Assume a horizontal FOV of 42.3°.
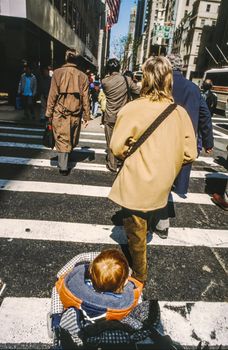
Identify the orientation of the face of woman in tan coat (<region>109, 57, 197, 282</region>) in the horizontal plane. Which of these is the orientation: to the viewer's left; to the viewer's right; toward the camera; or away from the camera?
away from the camera

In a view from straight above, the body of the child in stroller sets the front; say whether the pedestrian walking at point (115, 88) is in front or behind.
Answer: in front

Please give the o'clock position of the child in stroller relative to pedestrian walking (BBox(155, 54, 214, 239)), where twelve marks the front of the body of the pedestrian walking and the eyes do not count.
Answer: The child in stroller is roughly at 6 o'clock from the pedestrian walking.

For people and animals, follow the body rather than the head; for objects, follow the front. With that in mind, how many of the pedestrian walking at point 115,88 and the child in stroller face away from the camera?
2

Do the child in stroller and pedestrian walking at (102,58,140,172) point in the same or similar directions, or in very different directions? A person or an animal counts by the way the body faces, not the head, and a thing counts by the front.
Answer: same or similar directions

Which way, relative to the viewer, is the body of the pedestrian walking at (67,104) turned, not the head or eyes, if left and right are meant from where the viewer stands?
facing away from the viewer

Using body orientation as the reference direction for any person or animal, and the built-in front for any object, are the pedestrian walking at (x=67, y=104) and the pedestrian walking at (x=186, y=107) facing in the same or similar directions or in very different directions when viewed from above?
same or similar directions

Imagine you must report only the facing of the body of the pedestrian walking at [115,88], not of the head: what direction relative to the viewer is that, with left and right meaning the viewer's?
facing away from the viewer

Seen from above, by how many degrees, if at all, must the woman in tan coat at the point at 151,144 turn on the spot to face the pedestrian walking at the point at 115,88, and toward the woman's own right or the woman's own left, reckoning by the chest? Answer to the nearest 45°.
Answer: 0° — they already face them

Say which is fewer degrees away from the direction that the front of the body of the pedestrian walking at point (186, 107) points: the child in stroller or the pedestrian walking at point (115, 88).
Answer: the pedestrian walking

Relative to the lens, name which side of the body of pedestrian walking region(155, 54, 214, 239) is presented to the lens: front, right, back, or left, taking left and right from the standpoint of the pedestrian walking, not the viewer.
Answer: back

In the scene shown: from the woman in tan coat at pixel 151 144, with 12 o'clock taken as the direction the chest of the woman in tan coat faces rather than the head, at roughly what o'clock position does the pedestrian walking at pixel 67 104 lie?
The pedestrian walking is roughly at 11 o'clock from the woman in tan coat.

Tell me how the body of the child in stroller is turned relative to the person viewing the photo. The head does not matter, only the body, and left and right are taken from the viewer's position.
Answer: facing away from the viewer

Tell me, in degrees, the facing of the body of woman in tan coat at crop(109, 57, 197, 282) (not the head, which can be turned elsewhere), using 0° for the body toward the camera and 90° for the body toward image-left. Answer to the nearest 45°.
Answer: approximately 180°

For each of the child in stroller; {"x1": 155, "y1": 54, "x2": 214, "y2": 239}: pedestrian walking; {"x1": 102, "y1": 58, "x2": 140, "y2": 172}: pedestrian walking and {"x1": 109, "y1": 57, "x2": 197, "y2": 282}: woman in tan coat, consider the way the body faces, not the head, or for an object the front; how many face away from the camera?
4

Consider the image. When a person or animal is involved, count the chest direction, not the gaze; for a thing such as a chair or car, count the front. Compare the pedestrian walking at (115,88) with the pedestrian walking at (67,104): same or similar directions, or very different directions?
same or similar directions

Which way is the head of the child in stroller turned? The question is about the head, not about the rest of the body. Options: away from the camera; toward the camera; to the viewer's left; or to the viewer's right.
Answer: away from the camera
